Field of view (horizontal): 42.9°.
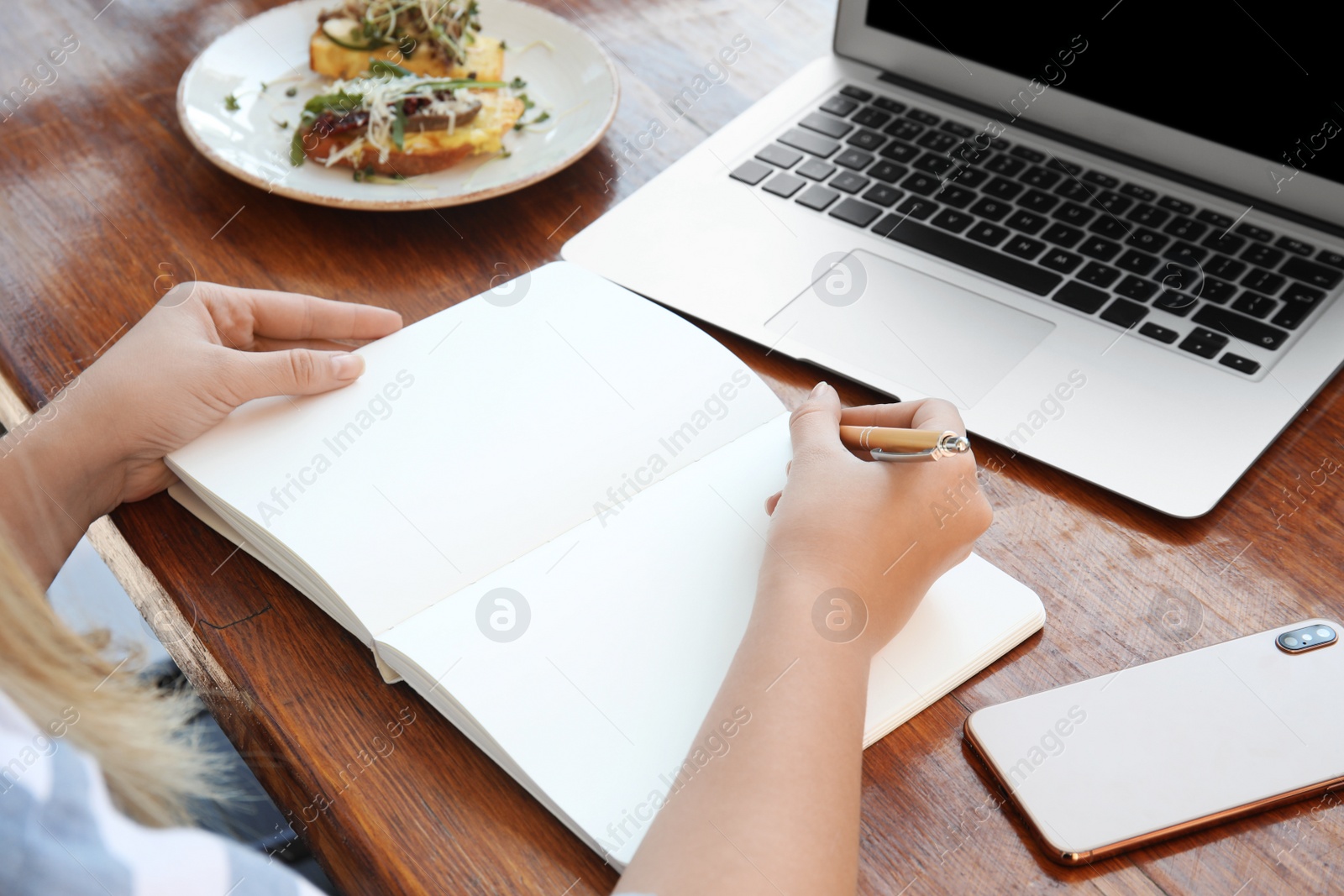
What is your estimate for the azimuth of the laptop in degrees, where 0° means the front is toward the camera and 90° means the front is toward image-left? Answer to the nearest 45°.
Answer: approximately 45°
